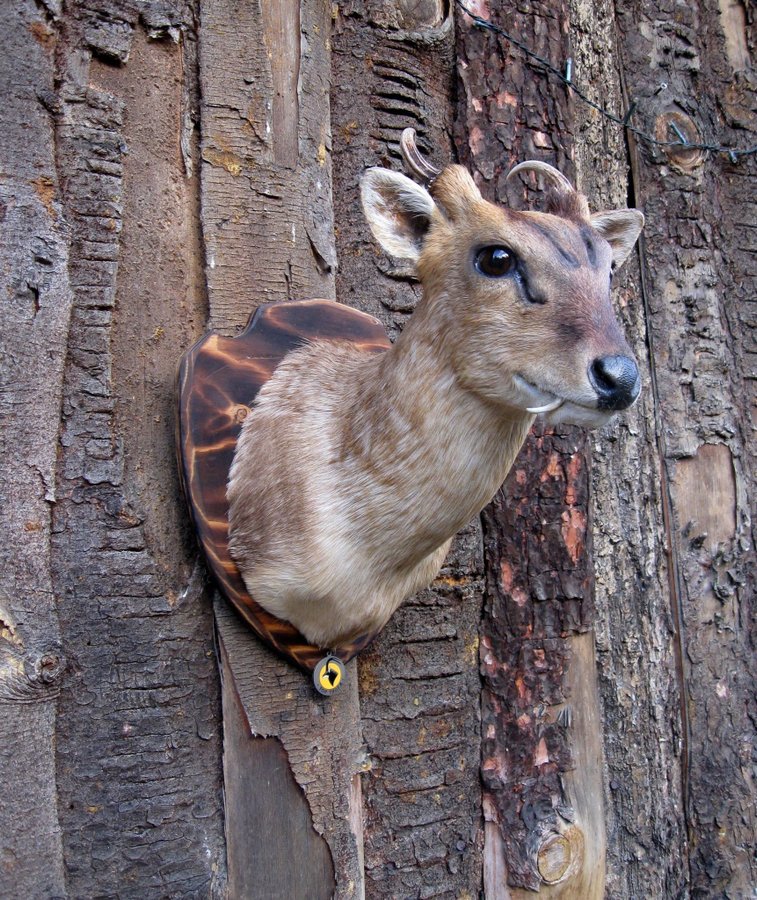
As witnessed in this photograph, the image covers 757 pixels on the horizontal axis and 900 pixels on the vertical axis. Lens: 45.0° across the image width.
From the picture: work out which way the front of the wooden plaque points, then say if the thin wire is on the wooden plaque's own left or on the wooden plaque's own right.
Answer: on the wooden plaque's own left

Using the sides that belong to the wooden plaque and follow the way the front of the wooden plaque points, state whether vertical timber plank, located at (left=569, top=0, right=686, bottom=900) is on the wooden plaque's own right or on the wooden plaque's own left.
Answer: on the wooden plaque's own left

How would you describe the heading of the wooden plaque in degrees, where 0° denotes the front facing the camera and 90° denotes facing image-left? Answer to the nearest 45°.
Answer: approximately 315°

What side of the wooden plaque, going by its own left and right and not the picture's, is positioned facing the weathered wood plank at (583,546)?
left

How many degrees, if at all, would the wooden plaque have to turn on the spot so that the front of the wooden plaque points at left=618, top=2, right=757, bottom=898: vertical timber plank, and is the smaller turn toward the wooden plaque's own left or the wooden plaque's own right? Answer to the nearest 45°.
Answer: approximately 90° to the wooden plaque's own left
